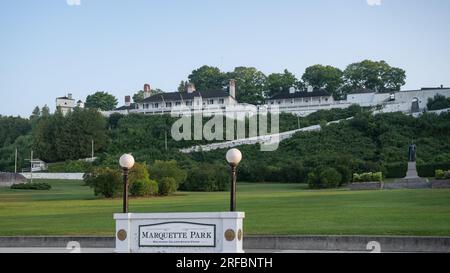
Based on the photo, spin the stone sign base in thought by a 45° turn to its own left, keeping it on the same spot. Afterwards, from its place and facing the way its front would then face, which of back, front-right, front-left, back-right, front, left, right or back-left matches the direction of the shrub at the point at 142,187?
back-left

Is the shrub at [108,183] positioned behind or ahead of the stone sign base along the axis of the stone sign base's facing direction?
behind

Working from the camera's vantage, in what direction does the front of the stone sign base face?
facing the viewer

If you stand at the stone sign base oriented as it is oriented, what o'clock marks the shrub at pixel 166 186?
The shrub is roughly at 6 o'clock from the stone sign base.
